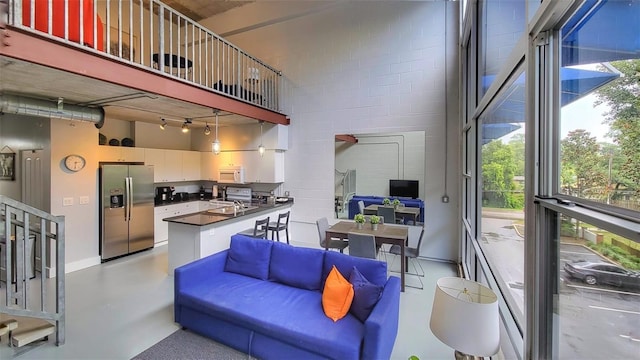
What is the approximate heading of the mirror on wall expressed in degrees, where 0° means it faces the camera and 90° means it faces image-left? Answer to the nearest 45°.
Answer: approximately 0°

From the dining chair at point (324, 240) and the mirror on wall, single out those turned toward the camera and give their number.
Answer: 1

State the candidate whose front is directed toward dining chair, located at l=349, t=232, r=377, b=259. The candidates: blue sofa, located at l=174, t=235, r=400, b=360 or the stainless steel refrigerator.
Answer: the stainless steel refrigerator

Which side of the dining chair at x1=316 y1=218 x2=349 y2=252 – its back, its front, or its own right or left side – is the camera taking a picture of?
right

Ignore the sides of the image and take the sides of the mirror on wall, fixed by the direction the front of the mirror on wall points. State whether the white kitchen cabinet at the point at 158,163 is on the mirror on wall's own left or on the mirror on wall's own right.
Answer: on the mirror on wall's own right

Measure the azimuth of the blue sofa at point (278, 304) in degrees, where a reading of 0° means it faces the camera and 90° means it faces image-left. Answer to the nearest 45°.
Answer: approximately 45°

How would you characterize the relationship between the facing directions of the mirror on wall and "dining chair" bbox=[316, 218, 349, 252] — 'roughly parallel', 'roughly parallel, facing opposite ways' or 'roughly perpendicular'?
roughly perpendicular

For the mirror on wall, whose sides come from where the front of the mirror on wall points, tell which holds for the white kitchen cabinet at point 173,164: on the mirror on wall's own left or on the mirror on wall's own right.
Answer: on the mirror on wall's own right

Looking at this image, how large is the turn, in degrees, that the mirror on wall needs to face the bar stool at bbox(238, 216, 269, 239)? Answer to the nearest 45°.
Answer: approximately 45° to its right

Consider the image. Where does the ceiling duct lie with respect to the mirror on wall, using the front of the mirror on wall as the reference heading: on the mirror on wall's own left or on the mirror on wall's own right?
on the mirror on wall's own right

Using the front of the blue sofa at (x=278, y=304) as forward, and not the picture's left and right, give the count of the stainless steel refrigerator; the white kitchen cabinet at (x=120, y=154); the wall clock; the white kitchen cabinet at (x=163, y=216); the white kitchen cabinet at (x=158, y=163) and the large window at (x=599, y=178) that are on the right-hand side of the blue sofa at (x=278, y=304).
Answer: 5

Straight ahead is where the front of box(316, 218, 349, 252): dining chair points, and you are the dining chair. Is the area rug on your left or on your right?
on your right

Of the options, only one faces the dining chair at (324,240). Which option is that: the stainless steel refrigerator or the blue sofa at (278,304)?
the stainless steel refrigerator
